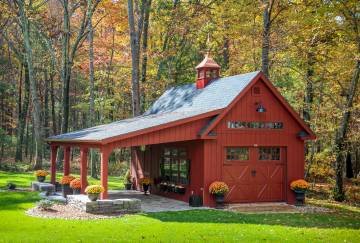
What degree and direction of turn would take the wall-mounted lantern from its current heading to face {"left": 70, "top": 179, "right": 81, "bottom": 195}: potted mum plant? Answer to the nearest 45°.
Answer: approximately 90° to its right

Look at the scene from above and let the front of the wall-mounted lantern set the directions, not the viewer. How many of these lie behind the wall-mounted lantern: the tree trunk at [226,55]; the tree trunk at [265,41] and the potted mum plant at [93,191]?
2

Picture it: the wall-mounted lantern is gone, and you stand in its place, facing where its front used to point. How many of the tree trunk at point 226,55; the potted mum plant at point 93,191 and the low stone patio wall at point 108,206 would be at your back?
1

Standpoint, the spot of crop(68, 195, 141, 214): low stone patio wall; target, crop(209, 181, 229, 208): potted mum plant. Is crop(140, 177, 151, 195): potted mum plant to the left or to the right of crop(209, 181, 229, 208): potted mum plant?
left

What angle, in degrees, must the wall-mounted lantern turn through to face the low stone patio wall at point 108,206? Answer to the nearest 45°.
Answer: approximately 45° to its right

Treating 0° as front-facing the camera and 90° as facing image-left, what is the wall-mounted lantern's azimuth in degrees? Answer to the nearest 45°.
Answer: approximately 0°

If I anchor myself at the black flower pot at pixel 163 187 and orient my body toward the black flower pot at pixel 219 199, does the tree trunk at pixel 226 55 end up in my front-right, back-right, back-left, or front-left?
back-left

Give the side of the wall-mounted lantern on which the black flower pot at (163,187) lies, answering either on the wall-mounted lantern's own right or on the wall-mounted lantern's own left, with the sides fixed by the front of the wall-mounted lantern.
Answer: on the wall-mounted lantern's own right

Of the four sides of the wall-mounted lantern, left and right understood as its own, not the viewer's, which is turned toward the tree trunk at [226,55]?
back
